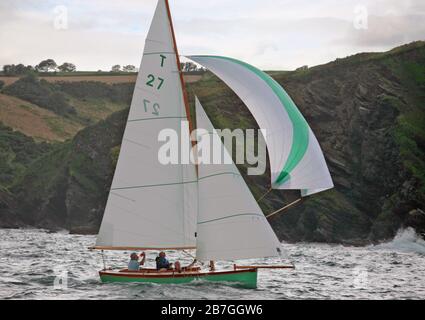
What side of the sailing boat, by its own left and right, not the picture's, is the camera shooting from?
right
